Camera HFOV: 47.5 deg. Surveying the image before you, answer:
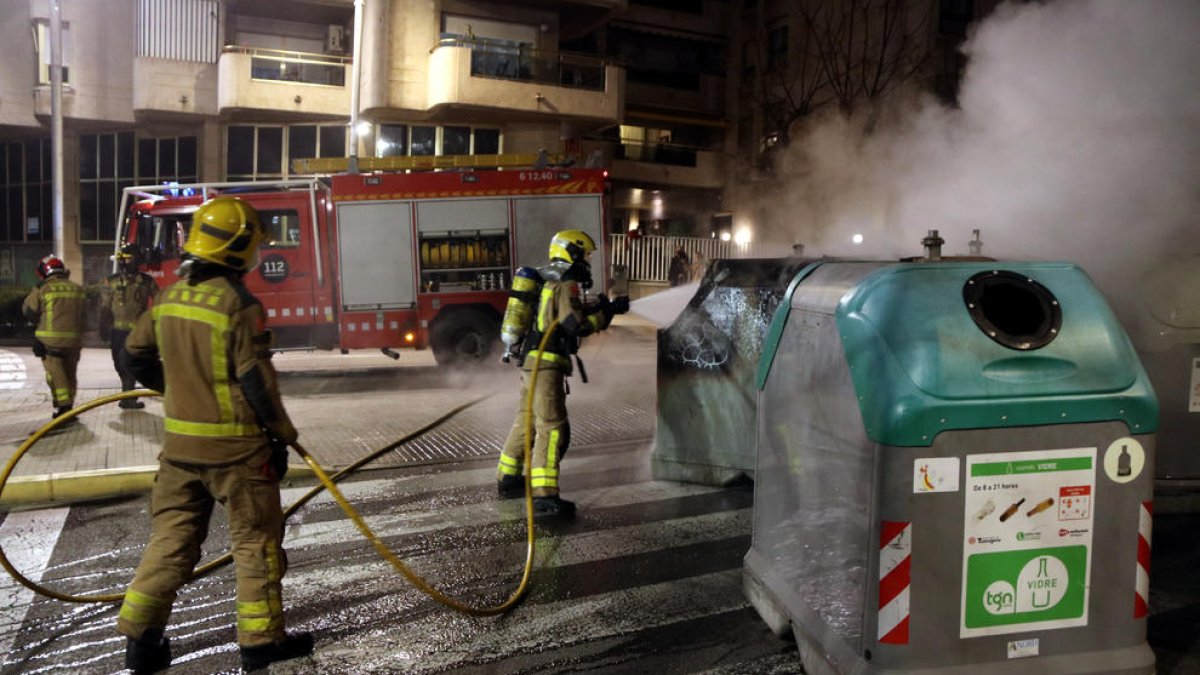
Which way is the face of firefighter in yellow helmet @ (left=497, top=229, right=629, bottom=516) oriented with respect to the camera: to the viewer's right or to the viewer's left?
to the viewer's right

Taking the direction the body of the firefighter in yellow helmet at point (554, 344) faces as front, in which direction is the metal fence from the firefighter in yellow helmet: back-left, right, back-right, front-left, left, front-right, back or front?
left

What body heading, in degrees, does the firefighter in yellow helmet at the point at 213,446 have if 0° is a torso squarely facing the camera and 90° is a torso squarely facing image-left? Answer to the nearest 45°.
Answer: approximately 225°

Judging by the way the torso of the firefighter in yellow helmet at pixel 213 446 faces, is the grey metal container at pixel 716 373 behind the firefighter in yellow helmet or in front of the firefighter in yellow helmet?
in front

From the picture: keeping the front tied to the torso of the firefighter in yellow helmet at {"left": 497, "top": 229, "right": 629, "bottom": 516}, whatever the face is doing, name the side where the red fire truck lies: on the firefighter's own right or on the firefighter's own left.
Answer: on the firefighter's own left

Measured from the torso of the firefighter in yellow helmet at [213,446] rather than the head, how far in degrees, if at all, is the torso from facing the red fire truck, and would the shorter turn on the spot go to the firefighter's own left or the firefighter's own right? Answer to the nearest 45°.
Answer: approximately 45° to the firefighter's own left

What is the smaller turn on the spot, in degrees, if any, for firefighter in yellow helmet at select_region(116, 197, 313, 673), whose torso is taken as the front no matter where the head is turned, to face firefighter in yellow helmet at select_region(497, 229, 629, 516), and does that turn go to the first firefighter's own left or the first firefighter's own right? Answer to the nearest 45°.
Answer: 0° — they already face them

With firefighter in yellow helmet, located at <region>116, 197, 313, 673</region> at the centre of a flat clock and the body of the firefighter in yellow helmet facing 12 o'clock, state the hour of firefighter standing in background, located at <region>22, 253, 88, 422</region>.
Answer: The firefighter standing in background is roughly at 10 o'clock from the firefighter in yellow helmet.

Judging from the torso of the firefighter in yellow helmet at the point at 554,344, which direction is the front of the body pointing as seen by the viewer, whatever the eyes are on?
to the viewer's right

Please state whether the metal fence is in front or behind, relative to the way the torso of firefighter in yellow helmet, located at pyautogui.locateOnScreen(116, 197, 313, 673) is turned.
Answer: in front

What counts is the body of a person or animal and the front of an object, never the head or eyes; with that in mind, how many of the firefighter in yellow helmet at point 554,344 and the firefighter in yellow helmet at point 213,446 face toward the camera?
0

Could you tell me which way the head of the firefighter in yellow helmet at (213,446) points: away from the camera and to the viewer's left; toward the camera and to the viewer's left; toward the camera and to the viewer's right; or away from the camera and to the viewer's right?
away from the camera and to the viewer's right
